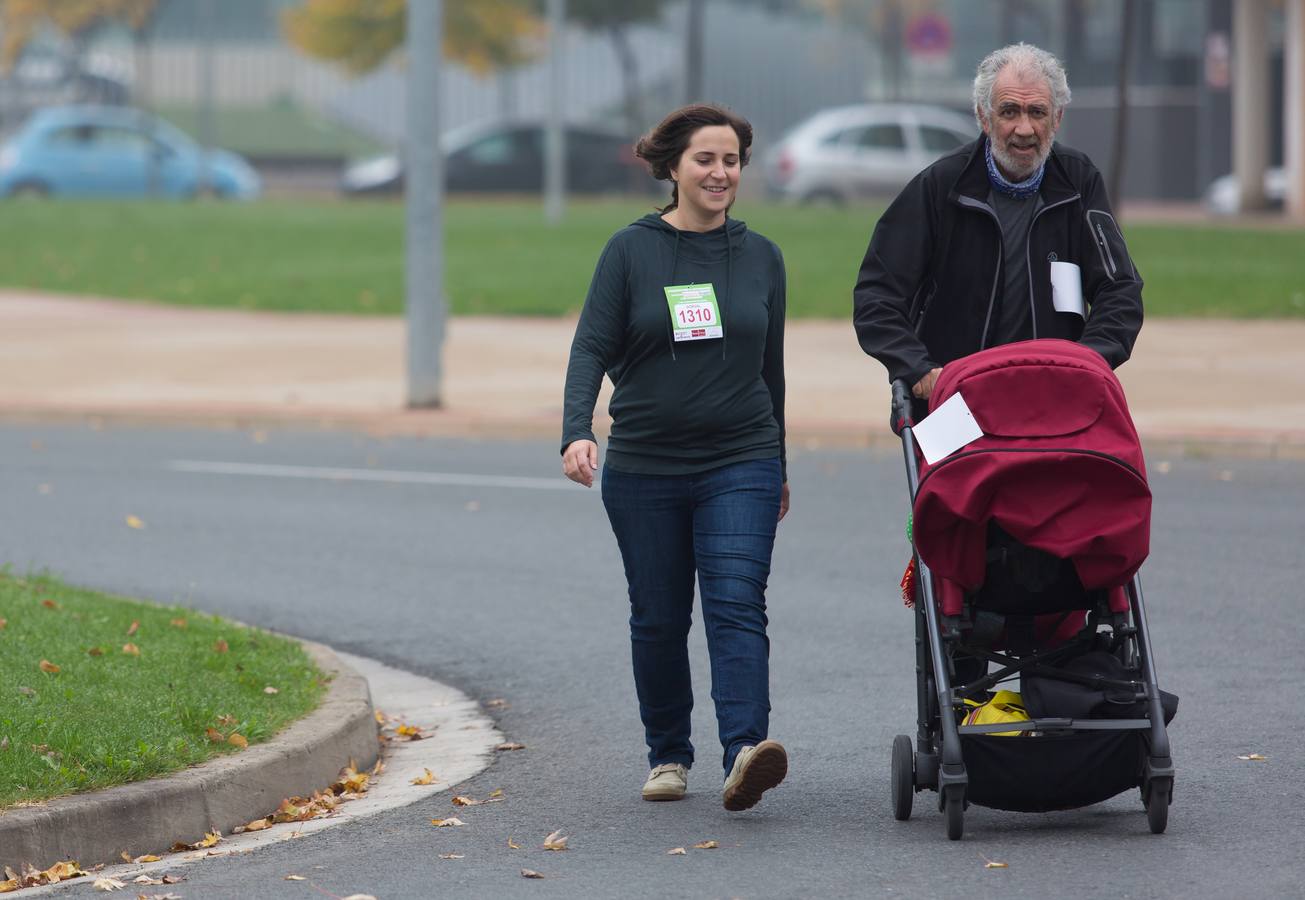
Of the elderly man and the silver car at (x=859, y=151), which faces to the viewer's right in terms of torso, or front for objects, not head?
the silver car

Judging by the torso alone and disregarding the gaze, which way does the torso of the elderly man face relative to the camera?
toward the camera

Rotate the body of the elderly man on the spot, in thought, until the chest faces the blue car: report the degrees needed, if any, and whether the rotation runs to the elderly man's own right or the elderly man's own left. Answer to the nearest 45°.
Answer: approximately 135° to the elderly man's own right

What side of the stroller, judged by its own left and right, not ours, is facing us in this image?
front

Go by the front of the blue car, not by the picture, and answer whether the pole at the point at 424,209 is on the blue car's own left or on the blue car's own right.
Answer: on the blue car's own right

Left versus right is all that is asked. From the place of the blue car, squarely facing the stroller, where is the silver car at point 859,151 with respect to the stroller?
left

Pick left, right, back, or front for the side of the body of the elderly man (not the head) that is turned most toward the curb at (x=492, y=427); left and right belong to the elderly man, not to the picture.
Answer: back

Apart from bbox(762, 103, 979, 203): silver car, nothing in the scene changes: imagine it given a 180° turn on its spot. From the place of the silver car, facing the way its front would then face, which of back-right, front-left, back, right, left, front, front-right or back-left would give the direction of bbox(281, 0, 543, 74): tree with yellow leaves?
front-right

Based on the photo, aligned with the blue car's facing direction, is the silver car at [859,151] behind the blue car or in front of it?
in front

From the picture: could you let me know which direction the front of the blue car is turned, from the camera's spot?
facing to the right of the viewer

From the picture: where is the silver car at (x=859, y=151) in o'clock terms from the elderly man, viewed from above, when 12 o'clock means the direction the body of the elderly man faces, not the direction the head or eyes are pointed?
The silver car is roughly at 6 o'clock from the elderly man.

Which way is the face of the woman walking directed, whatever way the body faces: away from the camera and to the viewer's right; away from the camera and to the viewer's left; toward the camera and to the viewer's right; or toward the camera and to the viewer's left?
toward the camera and to the viewer's right

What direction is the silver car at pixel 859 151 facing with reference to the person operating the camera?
facing to the right of the viewer

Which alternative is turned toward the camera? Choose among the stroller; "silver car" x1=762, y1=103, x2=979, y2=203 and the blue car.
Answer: the stroller

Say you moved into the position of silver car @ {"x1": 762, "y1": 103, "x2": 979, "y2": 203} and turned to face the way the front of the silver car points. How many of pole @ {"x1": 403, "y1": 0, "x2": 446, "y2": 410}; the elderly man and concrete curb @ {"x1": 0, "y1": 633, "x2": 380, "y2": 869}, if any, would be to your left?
0
